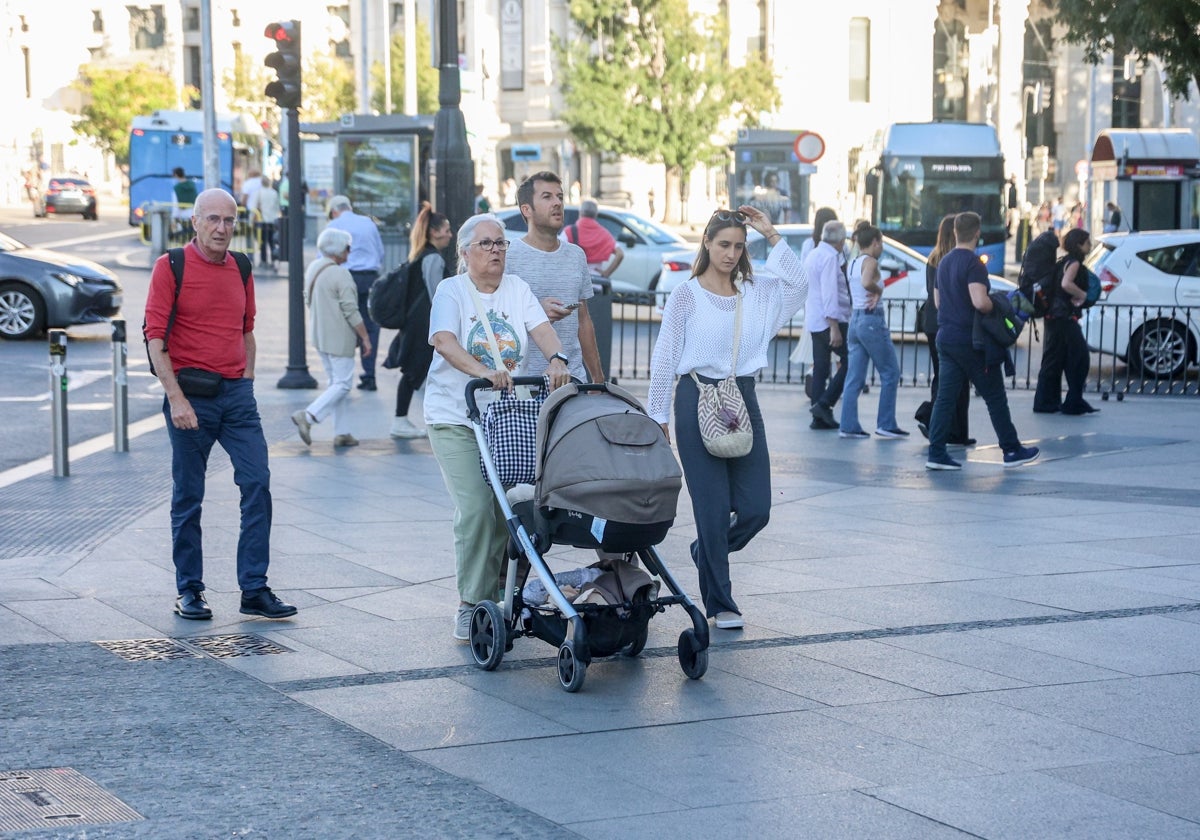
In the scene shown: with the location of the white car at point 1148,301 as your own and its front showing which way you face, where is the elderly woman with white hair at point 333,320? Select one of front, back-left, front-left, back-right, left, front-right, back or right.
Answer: back-right

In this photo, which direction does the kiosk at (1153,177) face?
toward the camera

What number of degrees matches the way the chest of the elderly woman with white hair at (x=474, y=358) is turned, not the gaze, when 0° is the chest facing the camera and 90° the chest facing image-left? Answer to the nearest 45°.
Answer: approximately 315°

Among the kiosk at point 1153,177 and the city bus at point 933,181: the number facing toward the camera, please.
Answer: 2

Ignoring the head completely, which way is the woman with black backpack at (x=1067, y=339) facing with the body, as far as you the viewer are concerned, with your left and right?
facing to the right of the viewer

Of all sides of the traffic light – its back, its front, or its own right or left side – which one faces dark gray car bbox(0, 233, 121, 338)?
right

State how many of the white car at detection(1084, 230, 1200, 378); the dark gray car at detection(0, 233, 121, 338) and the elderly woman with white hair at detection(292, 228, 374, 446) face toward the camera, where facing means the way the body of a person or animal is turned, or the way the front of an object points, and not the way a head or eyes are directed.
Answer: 0

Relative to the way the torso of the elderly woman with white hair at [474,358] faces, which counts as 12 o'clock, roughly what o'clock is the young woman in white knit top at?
The young woman in white knit top is roughly at 10 o'clock from the elderly woman with white hair.

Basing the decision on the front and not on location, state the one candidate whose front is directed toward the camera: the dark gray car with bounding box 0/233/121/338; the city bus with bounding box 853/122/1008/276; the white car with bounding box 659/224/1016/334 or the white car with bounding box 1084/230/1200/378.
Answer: the city bus

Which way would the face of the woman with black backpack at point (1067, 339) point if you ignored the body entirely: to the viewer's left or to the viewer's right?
to the viewer's right

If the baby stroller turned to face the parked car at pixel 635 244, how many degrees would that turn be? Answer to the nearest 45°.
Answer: approximately 135° to its left

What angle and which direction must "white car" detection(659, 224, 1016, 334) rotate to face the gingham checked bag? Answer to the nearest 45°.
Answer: approximately 90° to its right

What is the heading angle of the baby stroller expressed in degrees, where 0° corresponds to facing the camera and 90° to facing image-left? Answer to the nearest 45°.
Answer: approximately 315°

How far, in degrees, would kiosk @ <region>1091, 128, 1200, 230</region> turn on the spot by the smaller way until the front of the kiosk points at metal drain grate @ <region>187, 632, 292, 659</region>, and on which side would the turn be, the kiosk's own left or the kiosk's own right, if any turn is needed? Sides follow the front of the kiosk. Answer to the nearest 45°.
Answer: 0° — it already faces it

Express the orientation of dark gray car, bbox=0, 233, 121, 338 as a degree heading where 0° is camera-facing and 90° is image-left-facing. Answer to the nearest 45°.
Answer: approximately 270°
